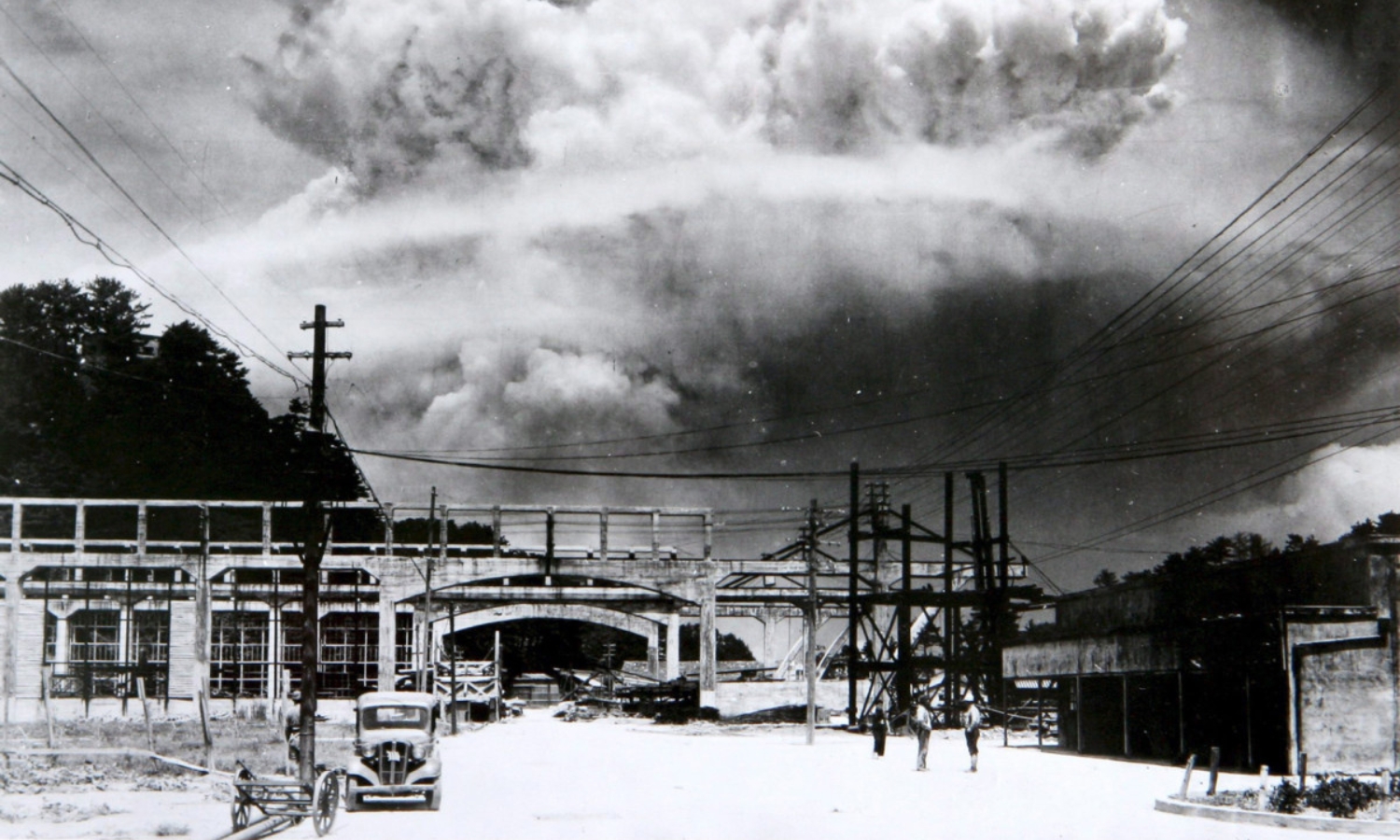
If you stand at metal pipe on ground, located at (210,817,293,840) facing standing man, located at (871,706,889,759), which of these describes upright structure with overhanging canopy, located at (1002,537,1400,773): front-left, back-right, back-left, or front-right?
front-right

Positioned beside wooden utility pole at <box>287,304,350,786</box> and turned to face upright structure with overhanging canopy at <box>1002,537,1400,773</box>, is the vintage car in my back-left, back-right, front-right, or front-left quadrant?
front-right

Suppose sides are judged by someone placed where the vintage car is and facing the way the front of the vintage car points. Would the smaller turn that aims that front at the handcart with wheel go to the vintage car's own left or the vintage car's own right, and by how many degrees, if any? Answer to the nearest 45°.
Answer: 0° — it already faces it

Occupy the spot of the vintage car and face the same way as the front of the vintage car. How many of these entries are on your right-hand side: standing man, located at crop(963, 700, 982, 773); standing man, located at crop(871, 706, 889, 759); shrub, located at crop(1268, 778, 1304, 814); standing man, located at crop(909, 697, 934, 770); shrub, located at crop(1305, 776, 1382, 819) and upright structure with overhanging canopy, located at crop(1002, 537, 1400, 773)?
0

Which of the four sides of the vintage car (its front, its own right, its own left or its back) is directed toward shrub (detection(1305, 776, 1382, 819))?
left

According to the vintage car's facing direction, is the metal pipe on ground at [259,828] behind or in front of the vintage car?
in front

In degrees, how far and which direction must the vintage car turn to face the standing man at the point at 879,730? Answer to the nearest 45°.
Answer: approximately 135° to its left

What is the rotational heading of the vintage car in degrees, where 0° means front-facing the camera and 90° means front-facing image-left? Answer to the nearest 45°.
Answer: approximately 0°
